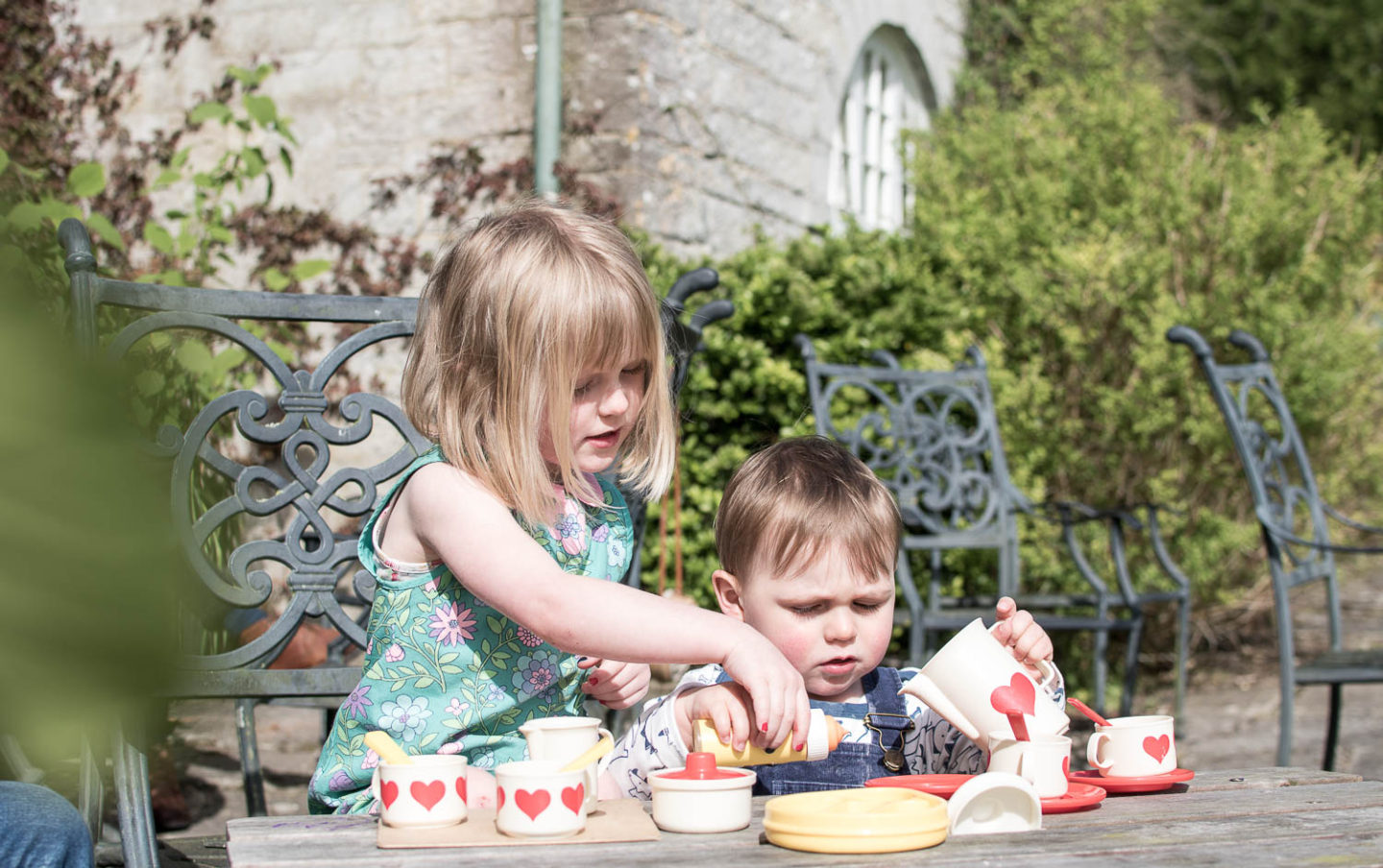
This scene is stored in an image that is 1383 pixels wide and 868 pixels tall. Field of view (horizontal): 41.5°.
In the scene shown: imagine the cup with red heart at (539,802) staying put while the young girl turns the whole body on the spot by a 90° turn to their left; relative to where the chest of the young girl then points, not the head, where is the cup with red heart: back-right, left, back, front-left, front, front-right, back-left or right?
back-right

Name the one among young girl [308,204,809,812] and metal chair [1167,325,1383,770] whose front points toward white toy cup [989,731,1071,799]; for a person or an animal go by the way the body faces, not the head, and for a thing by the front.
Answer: the young girl

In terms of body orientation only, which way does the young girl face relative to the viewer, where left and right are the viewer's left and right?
facing the viewer and to the right of the viewer

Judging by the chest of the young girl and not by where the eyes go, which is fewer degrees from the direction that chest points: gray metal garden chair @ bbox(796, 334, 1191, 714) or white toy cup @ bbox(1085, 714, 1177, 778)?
the white toy cup

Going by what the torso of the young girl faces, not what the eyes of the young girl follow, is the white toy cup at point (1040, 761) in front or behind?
in front

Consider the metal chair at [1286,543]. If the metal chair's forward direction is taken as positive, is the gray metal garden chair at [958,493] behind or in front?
behind

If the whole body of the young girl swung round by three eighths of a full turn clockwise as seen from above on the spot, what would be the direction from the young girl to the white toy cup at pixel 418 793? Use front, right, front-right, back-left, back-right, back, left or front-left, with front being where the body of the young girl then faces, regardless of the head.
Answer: left

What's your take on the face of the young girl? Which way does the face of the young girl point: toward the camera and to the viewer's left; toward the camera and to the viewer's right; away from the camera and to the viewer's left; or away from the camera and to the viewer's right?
toward the camera and to the viewer's right

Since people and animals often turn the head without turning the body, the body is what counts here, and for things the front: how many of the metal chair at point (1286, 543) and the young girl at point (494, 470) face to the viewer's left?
0
